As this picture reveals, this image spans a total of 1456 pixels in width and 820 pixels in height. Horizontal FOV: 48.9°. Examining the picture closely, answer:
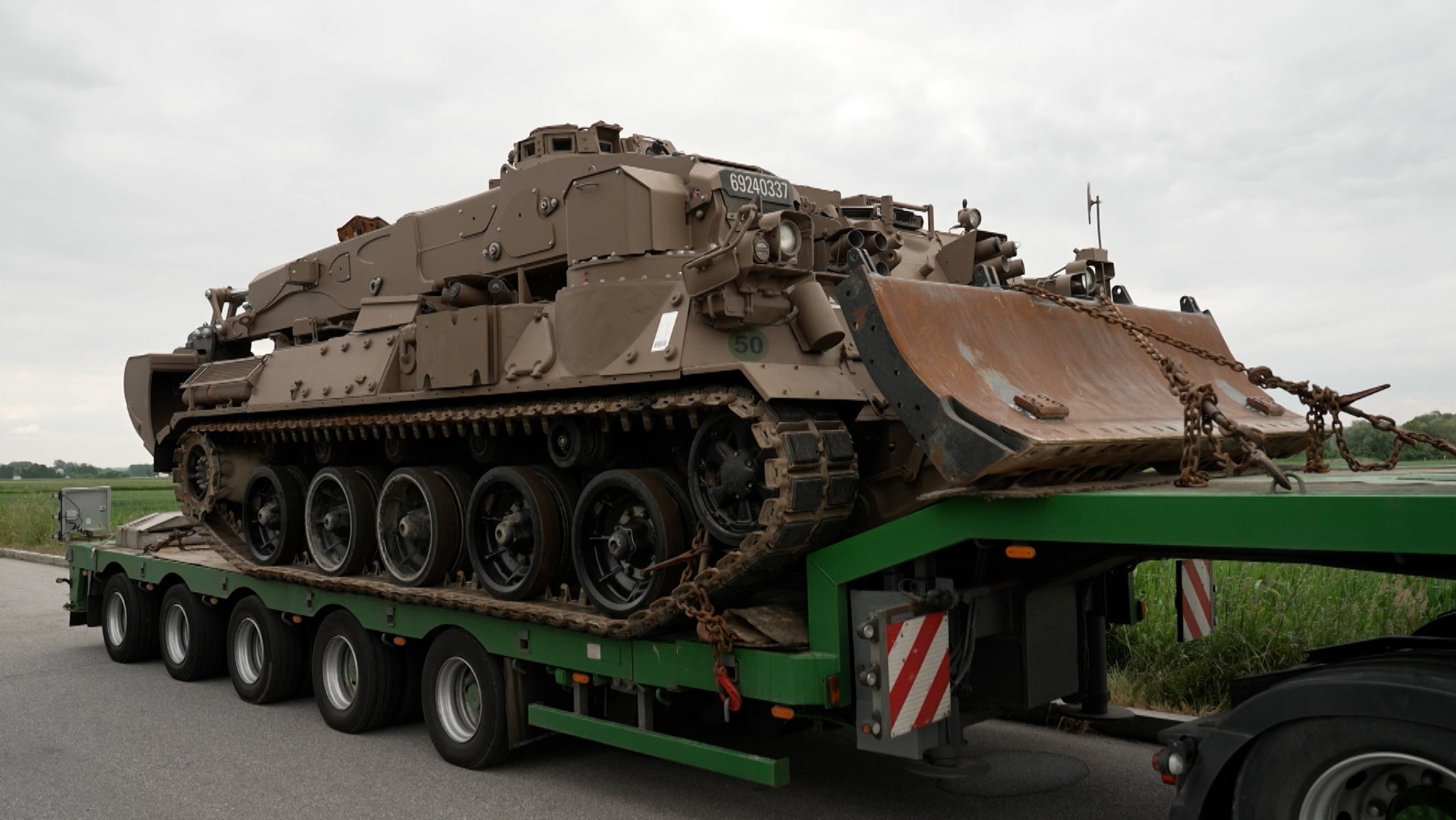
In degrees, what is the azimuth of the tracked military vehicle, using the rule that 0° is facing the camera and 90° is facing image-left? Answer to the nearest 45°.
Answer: approximately 315°

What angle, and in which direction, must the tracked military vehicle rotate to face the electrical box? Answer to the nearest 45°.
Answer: approximately 180°

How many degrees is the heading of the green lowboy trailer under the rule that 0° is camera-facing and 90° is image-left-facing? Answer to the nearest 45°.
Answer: approximately 315°

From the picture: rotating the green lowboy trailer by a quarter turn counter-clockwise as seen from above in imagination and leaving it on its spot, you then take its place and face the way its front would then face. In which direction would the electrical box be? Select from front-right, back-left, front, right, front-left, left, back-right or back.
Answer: left
